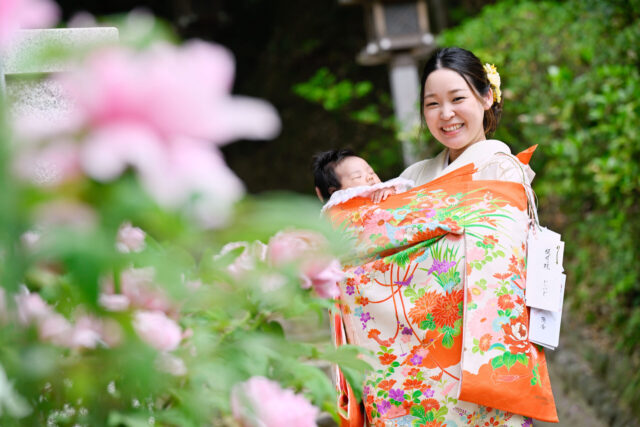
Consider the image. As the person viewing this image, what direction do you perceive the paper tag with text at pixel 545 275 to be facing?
facing the viewer

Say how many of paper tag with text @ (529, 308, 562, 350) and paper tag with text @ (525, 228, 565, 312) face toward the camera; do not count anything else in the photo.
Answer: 2

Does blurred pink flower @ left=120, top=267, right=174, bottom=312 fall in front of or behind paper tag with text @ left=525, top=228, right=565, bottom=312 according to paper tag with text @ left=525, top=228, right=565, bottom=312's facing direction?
in front

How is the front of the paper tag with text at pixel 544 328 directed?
toward the camera

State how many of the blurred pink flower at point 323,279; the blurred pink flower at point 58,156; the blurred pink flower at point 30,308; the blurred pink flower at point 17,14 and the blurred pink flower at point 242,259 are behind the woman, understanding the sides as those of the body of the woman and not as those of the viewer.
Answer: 0

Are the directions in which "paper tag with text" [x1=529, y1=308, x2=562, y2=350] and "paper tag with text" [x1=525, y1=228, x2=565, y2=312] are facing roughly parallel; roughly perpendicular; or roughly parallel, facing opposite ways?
roughly parallel

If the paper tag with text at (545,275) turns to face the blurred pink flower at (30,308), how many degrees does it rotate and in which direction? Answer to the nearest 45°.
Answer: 0° — it already faces it

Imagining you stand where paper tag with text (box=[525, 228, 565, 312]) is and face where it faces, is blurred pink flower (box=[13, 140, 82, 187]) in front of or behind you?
in front

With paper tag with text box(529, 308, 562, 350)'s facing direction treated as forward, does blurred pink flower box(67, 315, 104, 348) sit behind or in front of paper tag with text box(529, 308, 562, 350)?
in front

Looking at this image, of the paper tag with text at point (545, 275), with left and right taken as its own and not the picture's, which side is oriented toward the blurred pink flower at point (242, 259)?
front

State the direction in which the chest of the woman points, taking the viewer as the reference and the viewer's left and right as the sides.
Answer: facing the viewer and to the left of the viewer

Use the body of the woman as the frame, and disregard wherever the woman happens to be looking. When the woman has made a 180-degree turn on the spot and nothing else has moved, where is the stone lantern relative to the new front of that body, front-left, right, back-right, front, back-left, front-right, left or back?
front-left
